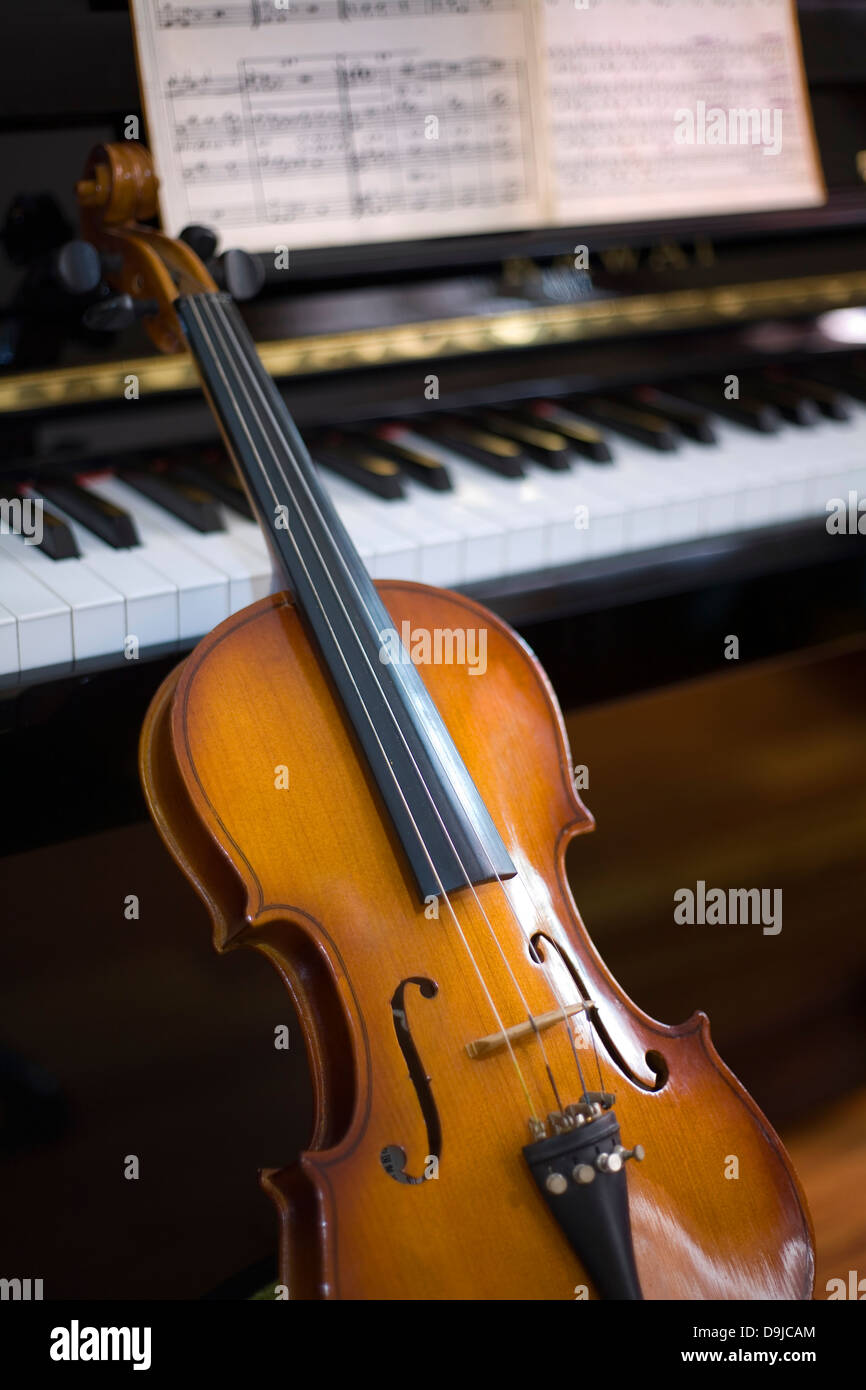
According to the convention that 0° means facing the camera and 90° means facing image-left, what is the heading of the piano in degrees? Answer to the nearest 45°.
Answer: approximately 315°

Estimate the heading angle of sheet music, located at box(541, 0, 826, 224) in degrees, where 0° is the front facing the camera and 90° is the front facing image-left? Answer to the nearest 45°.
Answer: approximately 0°
